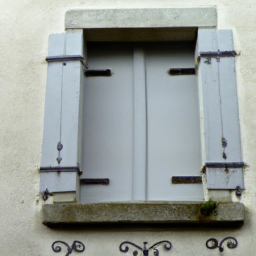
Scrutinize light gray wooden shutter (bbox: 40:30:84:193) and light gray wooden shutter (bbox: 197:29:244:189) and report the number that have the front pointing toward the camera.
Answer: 2

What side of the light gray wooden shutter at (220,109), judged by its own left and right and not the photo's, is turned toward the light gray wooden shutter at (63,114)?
right

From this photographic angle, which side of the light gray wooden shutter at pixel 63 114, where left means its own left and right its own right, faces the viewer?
front

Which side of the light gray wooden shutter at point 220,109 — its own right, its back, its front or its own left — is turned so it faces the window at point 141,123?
right

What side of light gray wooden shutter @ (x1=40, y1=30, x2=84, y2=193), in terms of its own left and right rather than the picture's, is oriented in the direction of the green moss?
left

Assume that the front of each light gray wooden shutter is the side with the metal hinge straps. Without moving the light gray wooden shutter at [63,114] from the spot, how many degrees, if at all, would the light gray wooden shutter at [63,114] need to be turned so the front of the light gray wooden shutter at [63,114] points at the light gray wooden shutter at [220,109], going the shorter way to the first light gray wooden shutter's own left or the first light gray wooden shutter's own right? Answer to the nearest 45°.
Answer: approximately 90° to the first light gray wooden shutter's own left

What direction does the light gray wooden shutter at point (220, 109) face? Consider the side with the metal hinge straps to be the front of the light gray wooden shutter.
toward the camera
